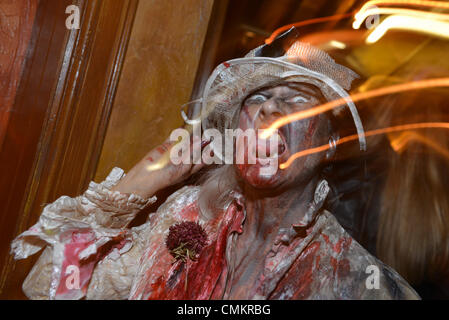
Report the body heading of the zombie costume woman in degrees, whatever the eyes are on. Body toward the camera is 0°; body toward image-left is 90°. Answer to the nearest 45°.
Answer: approximately 0°
